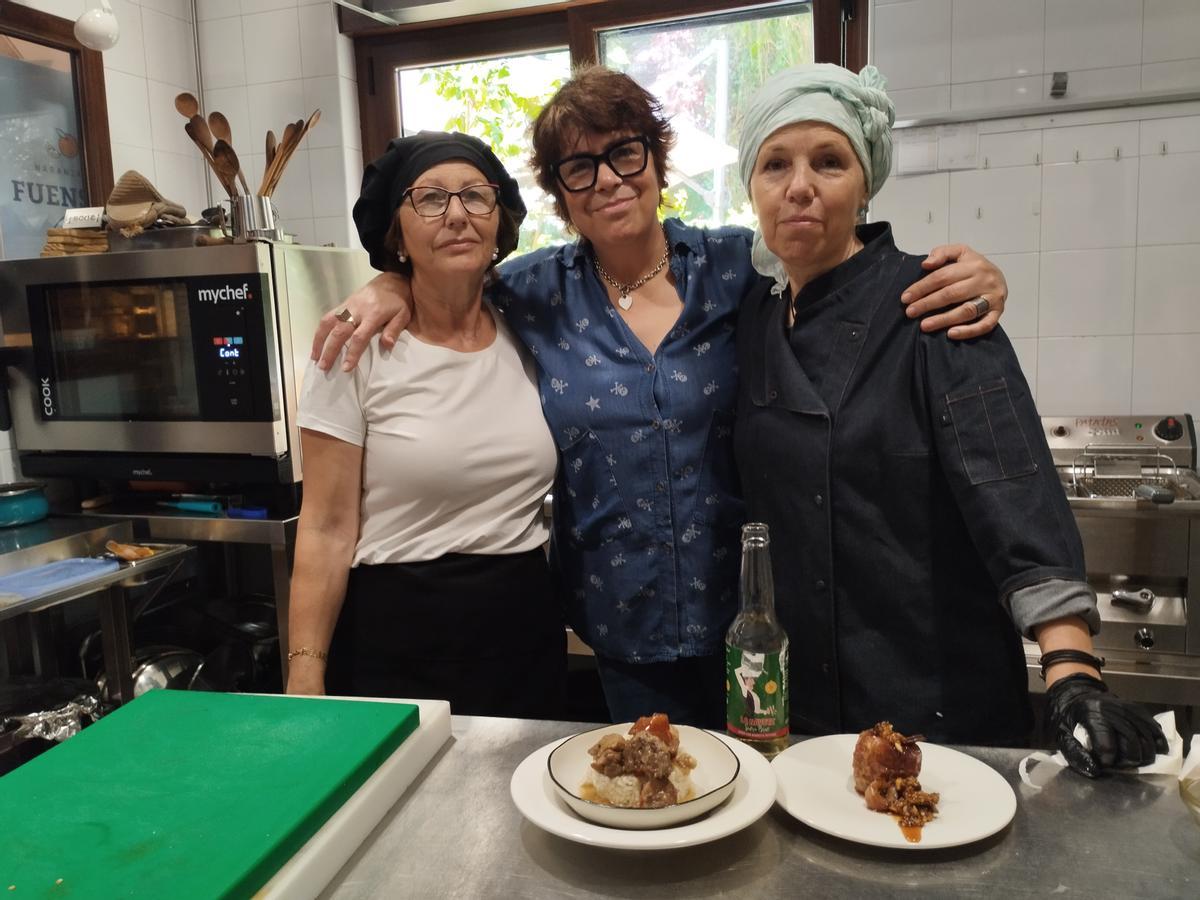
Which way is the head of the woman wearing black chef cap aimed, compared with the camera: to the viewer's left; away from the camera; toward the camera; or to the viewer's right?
toward the camera

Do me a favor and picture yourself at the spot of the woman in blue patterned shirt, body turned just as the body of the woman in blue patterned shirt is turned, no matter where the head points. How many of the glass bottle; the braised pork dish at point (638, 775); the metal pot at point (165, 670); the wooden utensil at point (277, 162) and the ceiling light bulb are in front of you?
2

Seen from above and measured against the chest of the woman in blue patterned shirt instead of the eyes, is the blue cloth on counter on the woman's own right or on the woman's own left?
on the woman's own right

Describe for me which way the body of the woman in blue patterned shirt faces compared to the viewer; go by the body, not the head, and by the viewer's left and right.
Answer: facing the viewer

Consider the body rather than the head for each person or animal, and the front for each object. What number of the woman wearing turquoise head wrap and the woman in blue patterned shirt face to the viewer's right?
0

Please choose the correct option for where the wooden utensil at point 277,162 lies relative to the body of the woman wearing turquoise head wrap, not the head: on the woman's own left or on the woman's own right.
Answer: on the woman's own right

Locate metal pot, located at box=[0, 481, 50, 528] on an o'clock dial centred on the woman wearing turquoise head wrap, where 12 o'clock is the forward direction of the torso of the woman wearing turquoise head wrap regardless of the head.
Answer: The metal pot is roughly at 2 o'clock from the woman wearing turquoise head wrap.

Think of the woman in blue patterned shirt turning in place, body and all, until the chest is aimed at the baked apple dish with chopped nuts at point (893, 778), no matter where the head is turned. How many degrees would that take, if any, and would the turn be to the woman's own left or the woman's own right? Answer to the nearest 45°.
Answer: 0° — they already face it

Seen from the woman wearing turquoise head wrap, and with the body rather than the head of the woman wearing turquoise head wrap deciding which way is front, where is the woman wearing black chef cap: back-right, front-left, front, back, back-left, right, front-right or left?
front-right

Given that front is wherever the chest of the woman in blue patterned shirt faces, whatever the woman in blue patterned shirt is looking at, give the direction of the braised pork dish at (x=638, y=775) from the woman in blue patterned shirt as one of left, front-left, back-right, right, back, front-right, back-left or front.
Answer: front

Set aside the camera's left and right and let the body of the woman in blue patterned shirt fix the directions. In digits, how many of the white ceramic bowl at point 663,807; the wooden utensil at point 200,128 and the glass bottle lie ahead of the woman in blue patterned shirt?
2

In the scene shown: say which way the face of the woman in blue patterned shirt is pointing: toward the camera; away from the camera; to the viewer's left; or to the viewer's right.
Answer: toward the camera

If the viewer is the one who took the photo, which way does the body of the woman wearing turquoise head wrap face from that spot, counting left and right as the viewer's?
facing the viewer and to the left of the viewer

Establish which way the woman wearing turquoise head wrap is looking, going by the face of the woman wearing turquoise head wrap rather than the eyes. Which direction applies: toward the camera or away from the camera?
toward the camera

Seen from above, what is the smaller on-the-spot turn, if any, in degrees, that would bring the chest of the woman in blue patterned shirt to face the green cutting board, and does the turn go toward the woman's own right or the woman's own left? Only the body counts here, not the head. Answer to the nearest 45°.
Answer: approximately 45° to the woman's own right

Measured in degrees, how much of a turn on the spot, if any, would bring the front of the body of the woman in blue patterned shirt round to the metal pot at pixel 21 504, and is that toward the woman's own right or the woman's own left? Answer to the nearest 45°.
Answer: approximately 135° to the woman's own right
